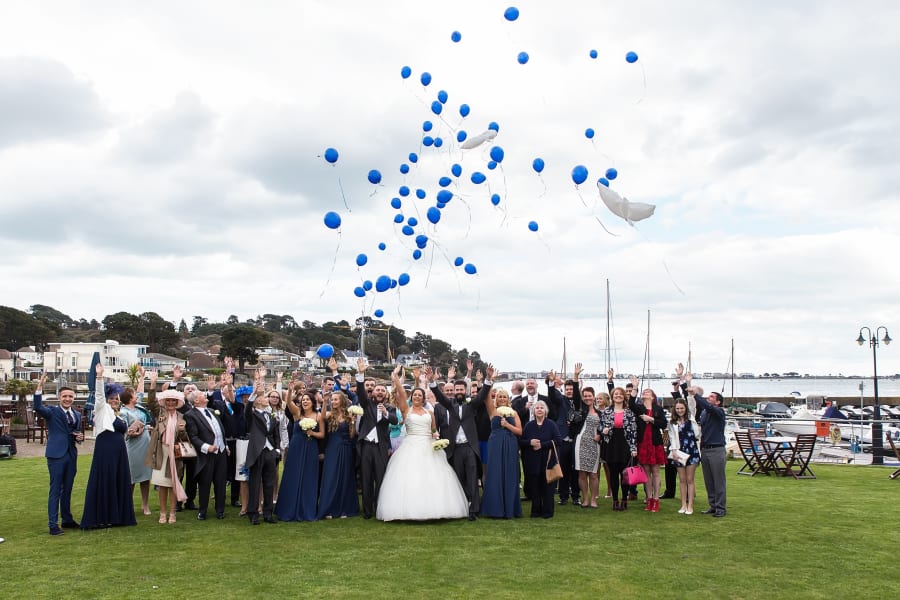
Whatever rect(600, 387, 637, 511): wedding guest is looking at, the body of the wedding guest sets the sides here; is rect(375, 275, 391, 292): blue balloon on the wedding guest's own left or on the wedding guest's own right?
on the wedding guest's own right

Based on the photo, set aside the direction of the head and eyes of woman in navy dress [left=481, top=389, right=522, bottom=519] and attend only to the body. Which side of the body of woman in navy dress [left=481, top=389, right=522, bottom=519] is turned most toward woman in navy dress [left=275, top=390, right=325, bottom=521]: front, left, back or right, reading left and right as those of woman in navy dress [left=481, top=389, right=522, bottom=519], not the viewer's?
right

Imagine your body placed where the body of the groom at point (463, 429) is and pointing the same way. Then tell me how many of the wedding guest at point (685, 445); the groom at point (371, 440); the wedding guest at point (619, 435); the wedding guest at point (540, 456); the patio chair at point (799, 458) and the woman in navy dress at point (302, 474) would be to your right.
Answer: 2

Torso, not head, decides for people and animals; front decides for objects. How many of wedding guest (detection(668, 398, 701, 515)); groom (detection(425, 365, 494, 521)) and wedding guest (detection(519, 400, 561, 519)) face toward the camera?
3

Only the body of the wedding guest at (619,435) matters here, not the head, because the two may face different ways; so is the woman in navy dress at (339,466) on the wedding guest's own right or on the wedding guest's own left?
on the wedding guest's own right

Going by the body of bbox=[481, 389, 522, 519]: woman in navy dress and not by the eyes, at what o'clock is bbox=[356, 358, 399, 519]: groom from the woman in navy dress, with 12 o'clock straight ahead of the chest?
The groom is roughly at 3 o'clock from the woman in navy dress.

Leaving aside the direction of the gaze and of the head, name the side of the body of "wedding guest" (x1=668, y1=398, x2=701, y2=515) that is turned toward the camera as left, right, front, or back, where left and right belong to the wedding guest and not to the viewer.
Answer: front

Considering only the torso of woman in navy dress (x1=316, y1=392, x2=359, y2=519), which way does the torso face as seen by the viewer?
toward the camera
